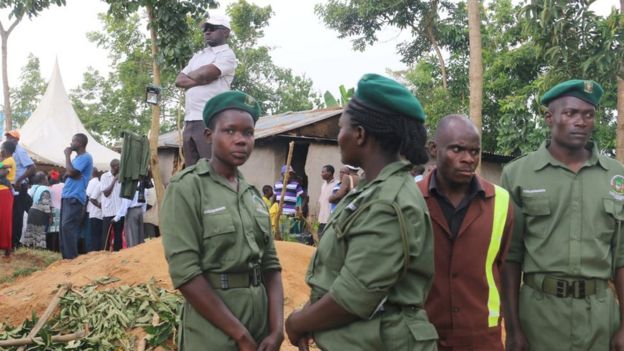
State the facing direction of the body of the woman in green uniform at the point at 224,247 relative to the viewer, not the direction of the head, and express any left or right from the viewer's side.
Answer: facing the viewer and to the right of the viewer

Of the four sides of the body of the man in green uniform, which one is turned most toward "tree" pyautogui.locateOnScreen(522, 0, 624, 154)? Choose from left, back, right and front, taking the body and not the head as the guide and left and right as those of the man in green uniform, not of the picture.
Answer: back

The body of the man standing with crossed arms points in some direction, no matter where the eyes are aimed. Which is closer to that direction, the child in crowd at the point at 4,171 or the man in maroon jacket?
the man in maroon jacket

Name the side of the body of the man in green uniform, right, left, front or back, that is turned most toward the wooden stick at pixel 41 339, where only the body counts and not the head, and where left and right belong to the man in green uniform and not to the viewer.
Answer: right

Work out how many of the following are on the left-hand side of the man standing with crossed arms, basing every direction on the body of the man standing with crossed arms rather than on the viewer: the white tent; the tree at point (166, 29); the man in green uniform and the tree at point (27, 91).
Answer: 1

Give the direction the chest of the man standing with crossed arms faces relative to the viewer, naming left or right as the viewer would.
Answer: facing the viewer and to the left of the viewer

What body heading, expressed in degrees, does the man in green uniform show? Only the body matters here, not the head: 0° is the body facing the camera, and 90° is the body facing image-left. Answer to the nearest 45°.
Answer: approximately 0°

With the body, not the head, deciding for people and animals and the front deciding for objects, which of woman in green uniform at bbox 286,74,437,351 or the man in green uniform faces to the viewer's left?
the woman in green uniform

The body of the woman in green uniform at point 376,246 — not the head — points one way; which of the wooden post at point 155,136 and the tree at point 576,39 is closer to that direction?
the wooden post
